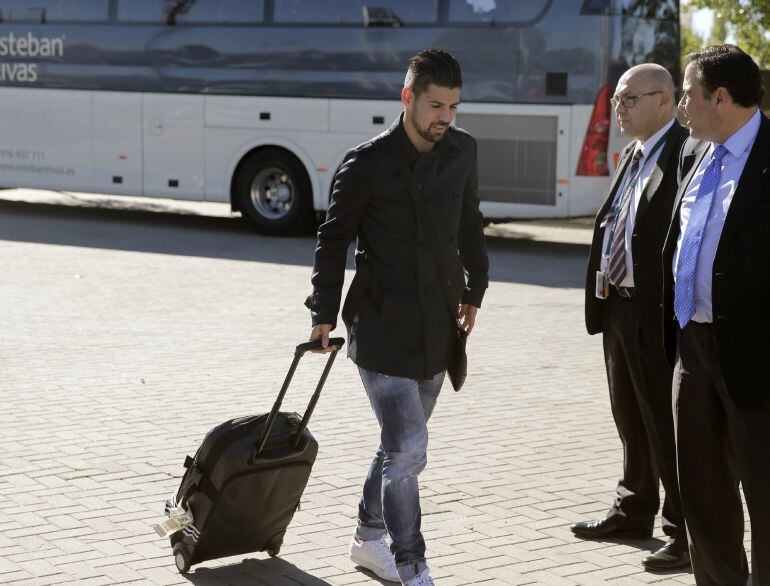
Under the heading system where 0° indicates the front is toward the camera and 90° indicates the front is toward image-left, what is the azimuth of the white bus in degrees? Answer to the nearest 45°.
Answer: approximately 90°

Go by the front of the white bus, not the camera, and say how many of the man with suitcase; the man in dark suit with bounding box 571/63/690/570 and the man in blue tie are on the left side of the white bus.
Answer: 3

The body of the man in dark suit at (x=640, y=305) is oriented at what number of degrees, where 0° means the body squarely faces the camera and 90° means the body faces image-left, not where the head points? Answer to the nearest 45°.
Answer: approximately 45°

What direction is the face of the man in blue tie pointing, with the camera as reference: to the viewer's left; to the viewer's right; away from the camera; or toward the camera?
to the viewer's left

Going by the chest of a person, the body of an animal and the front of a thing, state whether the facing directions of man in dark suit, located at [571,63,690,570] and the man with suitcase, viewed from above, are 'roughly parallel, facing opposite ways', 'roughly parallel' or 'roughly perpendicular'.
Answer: roughly perpendicular

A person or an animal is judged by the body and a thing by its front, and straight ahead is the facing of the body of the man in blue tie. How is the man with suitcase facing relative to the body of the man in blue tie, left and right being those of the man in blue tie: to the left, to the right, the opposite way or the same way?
to the left

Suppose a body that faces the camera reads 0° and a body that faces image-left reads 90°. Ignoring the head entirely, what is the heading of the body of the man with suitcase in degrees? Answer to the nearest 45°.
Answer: approximately 315°

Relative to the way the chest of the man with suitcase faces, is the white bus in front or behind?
behind

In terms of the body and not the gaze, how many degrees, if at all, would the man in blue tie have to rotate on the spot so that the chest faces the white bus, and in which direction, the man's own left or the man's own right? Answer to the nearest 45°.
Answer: approximately 90° to the man's own right

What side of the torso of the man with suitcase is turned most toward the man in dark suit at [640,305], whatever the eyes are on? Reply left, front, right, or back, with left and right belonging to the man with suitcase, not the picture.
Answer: left

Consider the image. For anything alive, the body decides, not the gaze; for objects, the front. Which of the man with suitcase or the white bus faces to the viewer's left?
the white bus

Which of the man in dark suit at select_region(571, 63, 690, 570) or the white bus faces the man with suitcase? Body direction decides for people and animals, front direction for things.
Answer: the man in dark suit

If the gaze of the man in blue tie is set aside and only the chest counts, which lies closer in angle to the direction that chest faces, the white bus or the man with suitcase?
the man with suitcase

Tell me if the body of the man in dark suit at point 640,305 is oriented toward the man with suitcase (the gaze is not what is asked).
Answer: yes

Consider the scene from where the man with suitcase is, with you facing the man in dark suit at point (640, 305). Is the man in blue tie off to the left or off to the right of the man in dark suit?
right

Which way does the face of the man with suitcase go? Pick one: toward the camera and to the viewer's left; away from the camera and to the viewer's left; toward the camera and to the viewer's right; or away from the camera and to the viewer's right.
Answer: toward the camera and to the viewer's right
